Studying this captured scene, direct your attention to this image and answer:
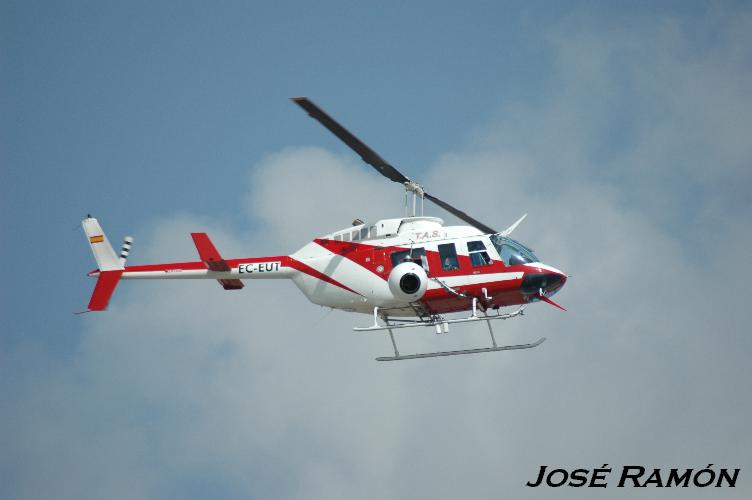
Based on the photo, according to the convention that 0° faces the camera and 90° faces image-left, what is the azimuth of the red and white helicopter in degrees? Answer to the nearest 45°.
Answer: approximately 270°
